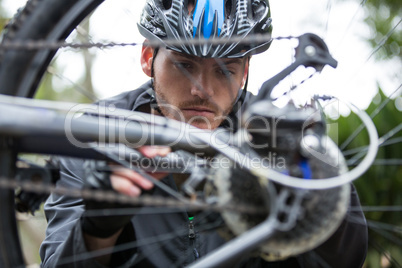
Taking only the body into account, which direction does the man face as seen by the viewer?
toward the camera

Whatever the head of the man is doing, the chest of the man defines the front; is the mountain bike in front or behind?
in front
